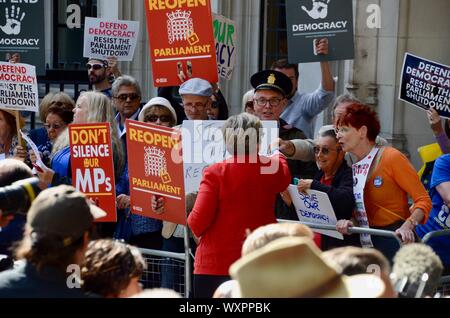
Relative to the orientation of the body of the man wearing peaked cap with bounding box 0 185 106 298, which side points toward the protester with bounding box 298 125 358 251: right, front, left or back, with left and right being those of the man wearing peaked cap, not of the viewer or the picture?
front

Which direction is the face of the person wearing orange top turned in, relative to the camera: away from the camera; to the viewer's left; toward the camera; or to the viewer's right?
to the viewer's left

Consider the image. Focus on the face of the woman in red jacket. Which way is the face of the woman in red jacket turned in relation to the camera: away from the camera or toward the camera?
away from the camera

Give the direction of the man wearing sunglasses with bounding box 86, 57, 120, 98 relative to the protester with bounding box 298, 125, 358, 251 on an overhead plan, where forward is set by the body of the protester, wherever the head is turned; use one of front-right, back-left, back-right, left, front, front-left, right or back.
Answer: right

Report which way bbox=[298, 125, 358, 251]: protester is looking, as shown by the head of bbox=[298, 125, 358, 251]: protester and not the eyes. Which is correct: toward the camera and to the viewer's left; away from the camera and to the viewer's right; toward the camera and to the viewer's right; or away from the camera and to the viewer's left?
toward the camera and to the viewer's left

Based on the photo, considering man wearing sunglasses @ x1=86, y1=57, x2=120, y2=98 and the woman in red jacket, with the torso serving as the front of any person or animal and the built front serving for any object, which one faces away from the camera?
the woman in red jacket

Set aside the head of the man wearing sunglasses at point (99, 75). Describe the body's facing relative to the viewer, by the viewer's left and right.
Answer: facing the viewer and to the left of the viewer

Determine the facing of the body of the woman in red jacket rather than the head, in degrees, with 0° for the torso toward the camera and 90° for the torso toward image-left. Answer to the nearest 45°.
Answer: approximately 180°

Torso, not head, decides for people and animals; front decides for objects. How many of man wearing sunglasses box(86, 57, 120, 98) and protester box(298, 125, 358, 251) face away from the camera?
0

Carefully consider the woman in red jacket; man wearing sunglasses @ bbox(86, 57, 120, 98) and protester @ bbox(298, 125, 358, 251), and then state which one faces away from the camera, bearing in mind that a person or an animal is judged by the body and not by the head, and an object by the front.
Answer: the woman in red jacket
